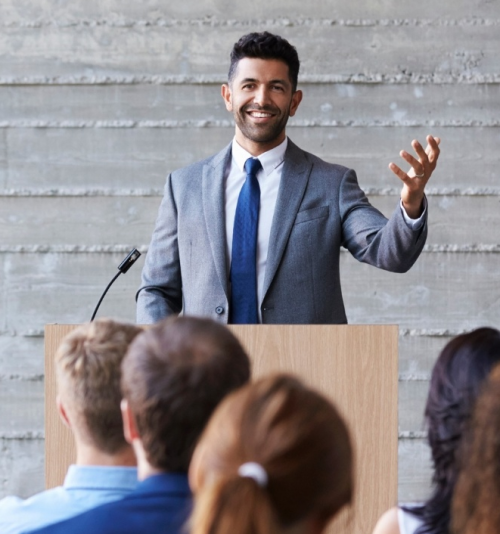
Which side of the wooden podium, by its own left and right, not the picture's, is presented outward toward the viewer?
front

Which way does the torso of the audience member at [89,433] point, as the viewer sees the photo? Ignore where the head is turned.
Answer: away from the camera

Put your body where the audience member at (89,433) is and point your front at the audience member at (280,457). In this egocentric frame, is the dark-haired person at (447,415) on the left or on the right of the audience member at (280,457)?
left

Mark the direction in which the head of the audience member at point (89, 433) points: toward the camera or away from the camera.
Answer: away from the camera

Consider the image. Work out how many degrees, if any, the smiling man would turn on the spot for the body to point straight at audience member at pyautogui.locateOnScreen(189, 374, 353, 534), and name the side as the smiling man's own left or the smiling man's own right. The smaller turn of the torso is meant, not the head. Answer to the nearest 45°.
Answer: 0° — they already face them

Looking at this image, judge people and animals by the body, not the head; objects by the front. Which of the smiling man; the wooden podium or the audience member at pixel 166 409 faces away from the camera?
the audience member

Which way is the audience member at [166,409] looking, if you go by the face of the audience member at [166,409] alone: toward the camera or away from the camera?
away from the camera

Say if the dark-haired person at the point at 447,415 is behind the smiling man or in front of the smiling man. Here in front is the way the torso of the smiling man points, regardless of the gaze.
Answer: in front

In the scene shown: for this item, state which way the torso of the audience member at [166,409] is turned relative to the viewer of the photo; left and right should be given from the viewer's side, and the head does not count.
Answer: facing away from the viewer

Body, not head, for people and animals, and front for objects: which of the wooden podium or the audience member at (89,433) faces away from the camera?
the audience member

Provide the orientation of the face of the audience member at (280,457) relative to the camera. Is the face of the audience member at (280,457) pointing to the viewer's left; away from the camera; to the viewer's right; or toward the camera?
away from the camera

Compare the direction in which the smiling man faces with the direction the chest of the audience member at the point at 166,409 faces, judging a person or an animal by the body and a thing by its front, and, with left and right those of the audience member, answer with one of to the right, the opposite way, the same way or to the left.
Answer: the opposite way
